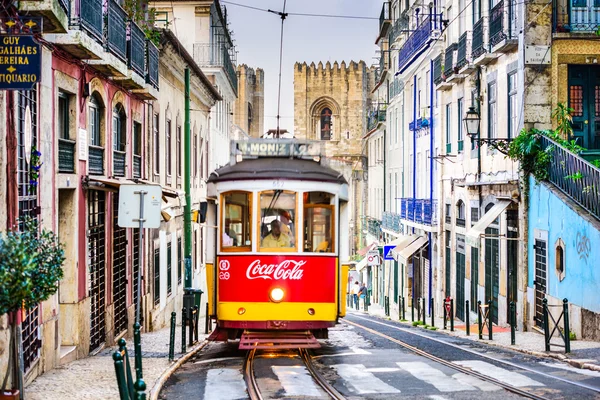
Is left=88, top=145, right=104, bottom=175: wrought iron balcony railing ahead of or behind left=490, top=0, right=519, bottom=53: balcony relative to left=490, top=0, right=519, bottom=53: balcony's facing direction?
ahead

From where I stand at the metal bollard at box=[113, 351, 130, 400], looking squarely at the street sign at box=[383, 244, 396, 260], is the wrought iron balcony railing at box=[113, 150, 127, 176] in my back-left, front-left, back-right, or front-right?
front-left

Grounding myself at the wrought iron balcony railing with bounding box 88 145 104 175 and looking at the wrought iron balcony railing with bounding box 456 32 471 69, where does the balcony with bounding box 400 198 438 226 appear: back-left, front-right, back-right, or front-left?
front-left

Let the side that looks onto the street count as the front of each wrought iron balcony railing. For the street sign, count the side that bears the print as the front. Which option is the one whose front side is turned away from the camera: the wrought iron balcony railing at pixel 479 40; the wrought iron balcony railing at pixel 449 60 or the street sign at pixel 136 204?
the street sign

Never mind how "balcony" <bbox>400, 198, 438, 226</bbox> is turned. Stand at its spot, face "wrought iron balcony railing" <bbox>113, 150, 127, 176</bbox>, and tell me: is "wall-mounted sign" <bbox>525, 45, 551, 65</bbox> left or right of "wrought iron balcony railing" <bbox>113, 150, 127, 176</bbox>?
left

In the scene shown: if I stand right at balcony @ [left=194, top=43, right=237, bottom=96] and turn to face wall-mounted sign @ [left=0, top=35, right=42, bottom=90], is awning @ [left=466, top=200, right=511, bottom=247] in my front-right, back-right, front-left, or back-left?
front-left

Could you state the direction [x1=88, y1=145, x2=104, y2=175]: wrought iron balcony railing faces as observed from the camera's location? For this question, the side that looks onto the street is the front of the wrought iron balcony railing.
facing the viewer and to the right of the viewer

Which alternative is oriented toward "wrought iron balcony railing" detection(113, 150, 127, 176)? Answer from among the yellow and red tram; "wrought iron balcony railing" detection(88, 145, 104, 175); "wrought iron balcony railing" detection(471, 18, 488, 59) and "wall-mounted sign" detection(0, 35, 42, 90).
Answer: "wrought iron balcony railing" detection(471, 18, 488, 59)

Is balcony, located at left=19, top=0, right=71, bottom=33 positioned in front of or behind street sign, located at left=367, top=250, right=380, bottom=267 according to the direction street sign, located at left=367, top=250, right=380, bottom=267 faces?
in front

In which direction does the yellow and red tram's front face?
toward the camera

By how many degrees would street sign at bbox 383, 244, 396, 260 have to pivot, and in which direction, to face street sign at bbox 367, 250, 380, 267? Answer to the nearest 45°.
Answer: approximately 135° to its right

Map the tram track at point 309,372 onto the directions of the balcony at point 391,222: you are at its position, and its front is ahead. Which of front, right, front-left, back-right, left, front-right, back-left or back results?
front-left

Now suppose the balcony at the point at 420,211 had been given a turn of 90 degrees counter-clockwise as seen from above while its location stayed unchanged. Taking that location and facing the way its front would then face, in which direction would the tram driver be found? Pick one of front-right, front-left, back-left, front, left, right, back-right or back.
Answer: front-right

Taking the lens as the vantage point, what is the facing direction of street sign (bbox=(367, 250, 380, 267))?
facing the viewer

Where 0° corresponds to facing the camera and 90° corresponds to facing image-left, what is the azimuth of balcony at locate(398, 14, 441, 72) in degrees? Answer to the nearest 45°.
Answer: approximately 45°

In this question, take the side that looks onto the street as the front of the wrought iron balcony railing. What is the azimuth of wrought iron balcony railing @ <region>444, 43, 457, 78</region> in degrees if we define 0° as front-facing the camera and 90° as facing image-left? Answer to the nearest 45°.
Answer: approximately 45°

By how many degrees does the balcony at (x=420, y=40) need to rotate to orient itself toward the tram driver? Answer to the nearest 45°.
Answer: approximately 45° to its left
